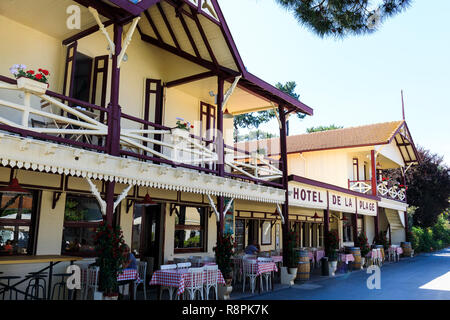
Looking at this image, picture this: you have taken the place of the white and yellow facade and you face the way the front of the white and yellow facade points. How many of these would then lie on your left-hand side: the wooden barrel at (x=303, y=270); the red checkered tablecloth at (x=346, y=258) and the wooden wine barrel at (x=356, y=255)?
3

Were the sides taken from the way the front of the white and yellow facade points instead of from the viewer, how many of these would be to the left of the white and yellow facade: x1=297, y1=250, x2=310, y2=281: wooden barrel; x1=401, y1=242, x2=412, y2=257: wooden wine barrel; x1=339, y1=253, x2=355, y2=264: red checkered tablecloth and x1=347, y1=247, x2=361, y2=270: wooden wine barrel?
4

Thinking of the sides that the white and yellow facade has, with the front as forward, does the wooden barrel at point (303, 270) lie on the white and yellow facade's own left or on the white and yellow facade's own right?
on the white and yellow facade's own left

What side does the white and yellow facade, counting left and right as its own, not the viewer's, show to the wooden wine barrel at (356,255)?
left

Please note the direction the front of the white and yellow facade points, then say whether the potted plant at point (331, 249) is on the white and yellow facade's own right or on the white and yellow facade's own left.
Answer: on the white and yellow facade's own left

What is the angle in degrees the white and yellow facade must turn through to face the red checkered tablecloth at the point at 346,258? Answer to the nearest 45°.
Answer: approximately 90° to its left

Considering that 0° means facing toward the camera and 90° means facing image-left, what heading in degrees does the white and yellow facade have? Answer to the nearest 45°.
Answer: approximately 315°

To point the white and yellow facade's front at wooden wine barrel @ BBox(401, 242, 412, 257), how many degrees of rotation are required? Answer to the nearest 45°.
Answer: approximately 90° to its left
